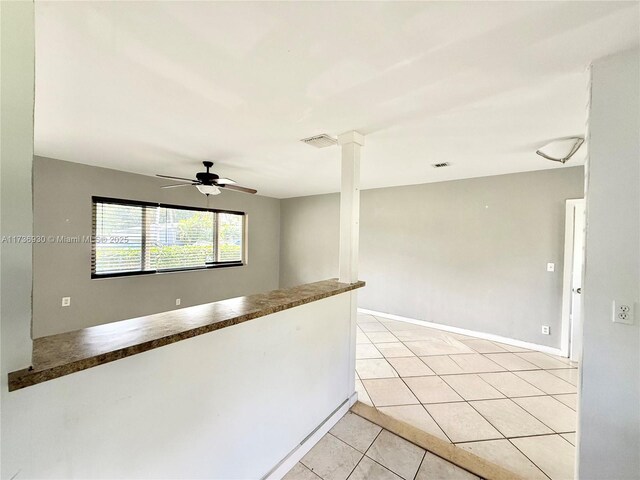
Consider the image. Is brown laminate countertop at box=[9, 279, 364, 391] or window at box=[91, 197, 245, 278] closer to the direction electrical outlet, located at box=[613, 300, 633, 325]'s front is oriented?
the brown laminate countertop

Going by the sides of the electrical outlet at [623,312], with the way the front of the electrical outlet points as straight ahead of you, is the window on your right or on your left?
on your right

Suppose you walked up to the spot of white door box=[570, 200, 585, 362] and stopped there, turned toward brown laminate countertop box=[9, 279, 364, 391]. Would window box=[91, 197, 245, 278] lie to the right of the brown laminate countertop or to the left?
right

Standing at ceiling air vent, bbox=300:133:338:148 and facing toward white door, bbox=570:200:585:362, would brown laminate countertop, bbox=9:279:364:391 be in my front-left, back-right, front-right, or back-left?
back-right

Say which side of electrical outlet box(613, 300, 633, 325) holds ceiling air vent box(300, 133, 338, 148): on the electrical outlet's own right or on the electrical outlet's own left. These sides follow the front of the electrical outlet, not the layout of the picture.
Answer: on the electrical outlet's own right

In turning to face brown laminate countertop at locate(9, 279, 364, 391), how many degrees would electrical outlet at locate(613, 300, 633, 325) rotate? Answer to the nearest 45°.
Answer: approximately 45° to its right

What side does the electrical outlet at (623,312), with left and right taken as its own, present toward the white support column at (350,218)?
right

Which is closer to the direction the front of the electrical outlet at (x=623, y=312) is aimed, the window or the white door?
the window

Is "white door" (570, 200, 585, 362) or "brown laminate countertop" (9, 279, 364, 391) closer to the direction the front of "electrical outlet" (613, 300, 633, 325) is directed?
the brown laminate countertop
